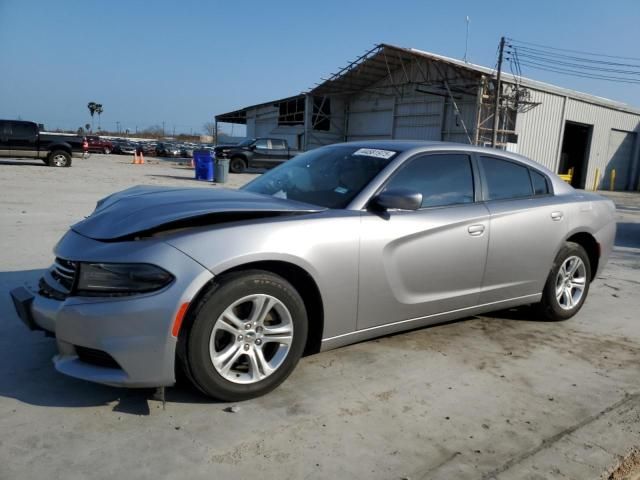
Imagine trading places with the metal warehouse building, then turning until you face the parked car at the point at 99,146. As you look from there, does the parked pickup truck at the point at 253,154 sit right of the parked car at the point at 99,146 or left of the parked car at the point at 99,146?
left

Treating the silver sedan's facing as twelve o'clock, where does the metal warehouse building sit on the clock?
The metal warehouse building is roughly at 5 o'clock from the silver sedan.

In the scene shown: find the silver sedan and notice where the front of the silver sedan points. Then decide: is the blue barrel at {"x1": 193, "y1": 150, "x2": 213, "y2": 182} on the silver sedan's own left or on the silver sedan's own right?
on the silver sedan's own right

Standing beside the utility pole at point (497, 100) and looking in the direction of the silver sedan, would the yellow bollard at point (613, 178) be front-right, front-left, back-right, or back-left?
back-left

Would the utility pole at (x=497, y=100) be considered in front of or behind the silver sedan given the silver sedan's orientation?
behind

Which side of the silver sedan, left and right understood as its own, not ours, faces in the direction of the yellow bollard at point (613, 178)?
back
